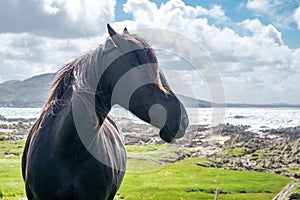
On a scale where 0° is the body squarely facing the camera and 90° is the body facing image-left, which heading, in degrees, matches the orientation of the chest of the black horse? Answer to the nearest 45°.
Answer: approximately 0°
